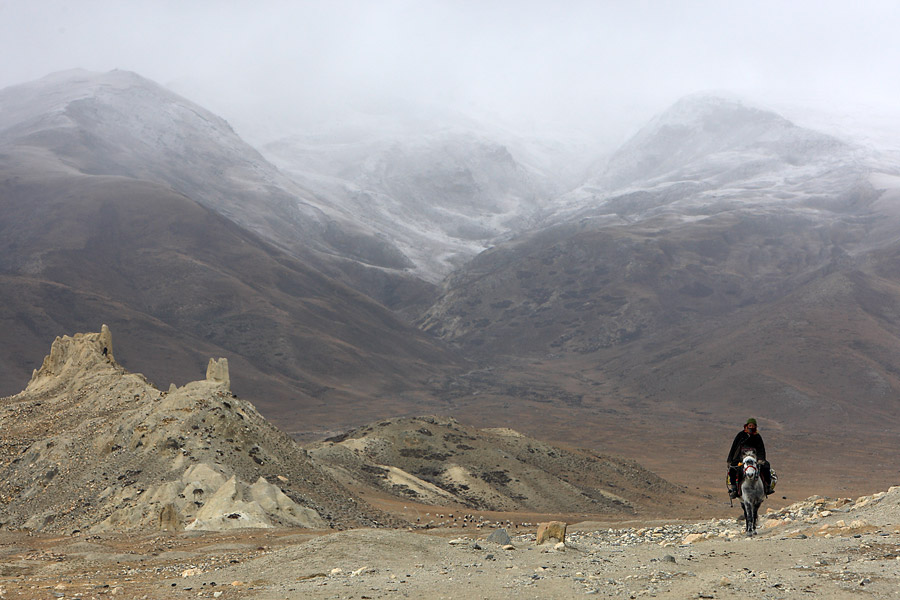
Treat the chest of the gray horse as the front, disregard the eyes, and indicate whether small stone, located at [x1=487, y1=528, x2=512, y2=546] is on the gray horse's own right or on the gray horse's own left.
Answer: on the gray horse's own right

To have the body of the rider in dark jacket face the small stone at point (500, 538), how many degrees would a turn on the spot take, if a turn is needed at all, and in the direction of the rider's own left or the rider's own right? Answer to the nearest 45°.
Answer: approximately 90° to the rider's own right

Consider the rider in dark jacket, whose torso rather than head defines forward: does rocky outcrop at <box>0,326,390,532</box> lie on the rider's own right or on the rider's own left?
on the rider's own right

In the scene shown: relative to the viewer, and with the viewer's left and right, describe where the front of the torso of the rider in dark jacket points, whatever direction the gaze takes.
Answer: facing the viewer

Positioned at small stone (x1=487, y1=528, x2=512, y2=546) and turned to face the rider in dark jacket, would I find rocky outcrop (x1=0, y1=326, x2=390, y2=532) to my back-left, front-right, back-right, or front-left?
back-left
